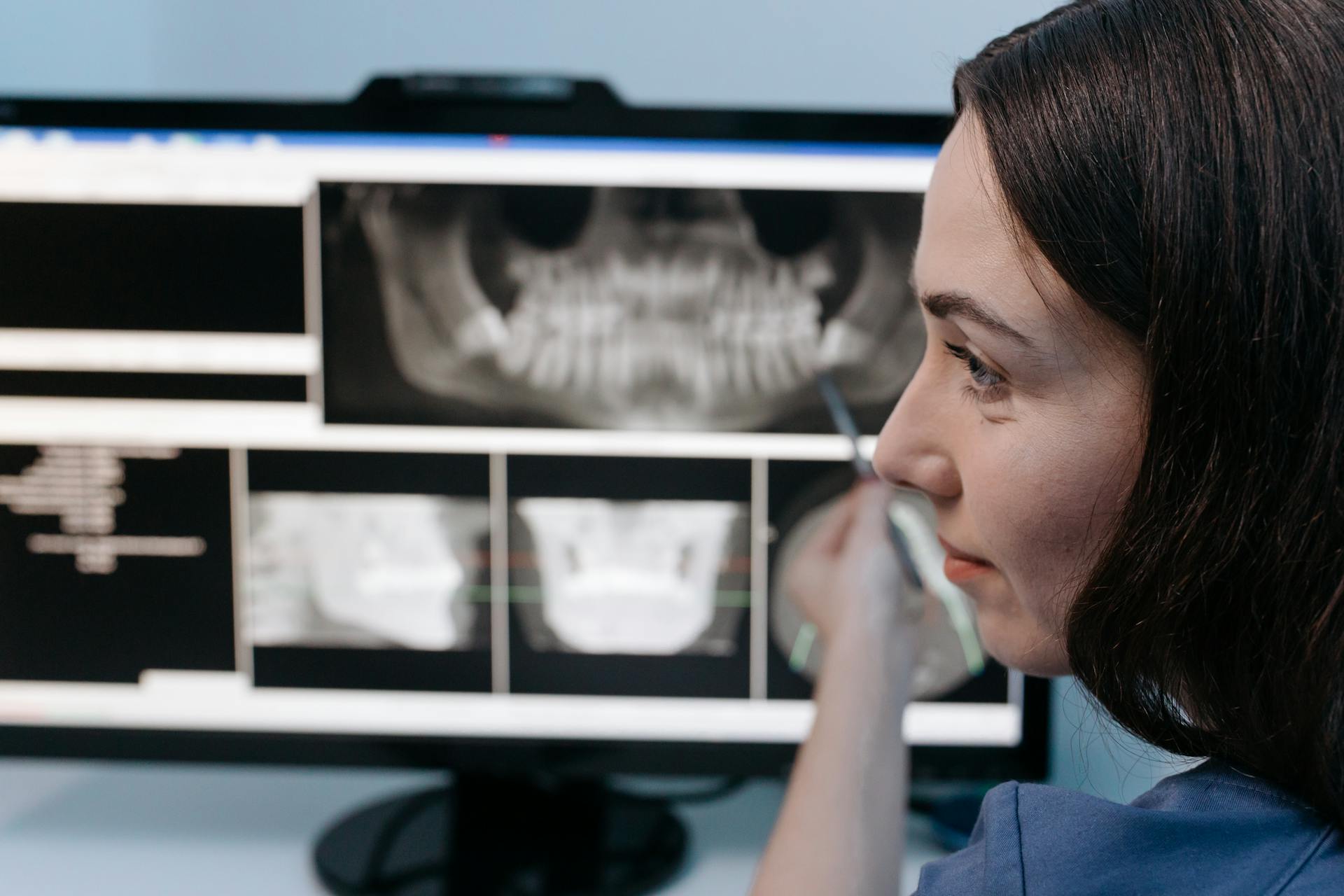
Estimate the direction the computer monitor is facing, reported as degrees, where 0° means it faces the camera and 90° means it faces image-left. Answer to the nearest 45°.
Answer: approximately 0°

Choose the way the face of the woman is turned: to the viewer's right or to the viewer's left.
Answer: to the viewer's left
